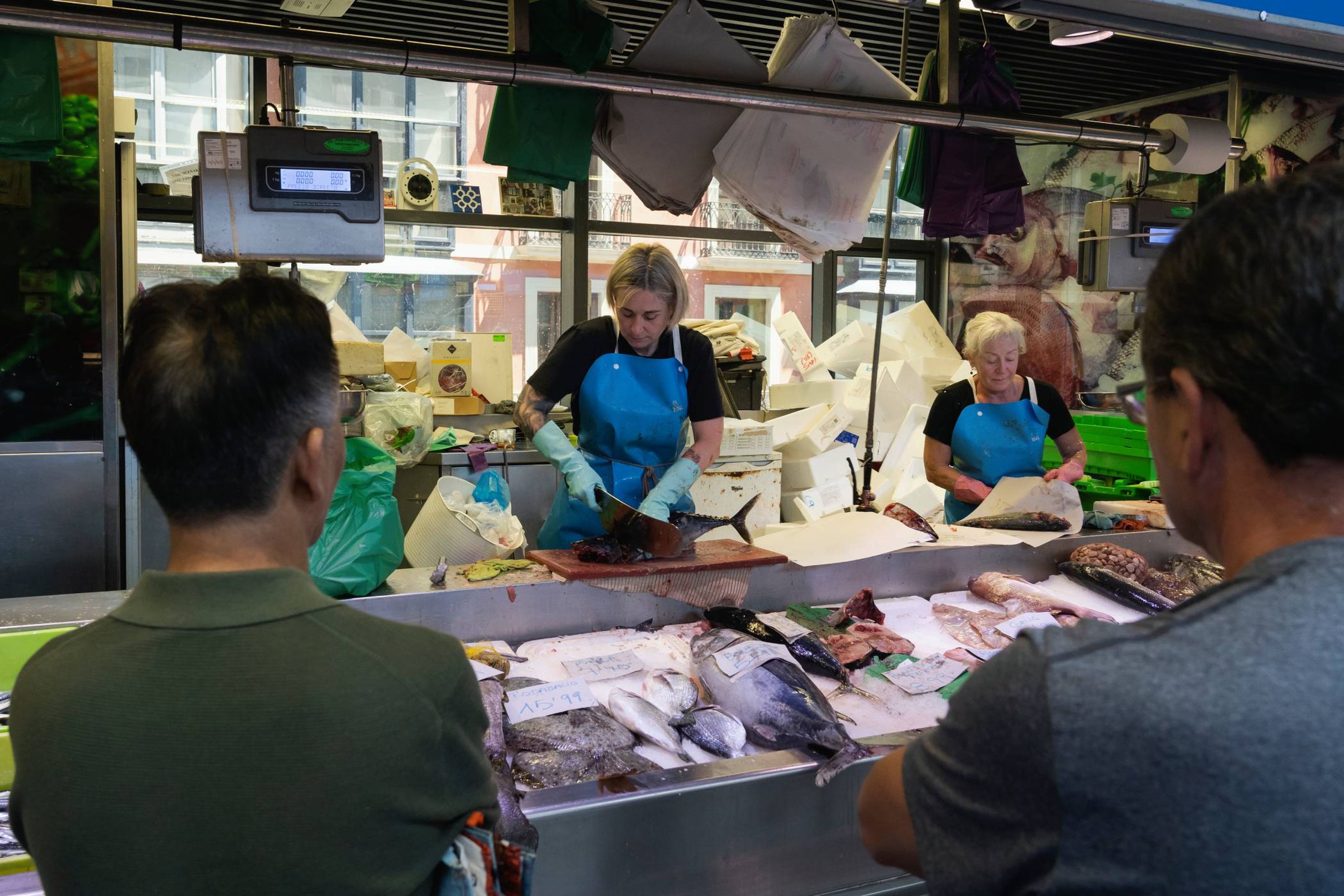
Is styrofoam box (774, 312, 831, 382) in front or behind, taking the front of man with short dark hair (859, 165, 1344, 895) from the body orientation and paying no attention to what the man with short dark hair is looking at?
in front

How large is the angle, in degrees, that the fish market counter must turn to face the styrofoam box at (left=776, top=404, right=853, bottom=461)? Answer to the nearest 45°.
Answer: approximately 180°

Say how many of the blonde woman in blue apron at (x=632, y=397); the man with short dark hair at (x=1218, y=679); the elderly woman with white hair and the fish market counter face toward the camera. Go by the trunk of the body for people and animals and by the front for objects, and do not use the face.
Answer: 3

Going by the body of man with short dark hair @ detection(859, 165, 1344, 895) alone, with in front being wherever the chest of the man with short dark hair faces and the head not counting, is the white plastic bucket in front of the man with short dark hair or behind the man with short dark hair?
in front

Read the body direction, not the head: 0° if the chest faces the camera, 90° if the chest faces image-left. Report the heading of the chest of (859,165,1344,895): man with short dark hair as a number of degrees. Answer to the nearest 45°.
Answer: approximately 135°

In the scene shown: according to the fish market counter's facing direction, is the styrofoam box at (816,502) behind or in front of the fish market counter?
behind

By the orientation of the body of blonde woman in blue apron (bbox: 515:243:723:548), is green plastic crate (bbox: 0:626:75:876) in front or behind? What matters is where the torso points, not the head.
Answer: in front

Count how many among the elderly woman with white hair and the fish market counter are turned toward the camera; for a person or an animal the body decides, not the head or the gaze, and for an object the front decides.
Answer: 2
